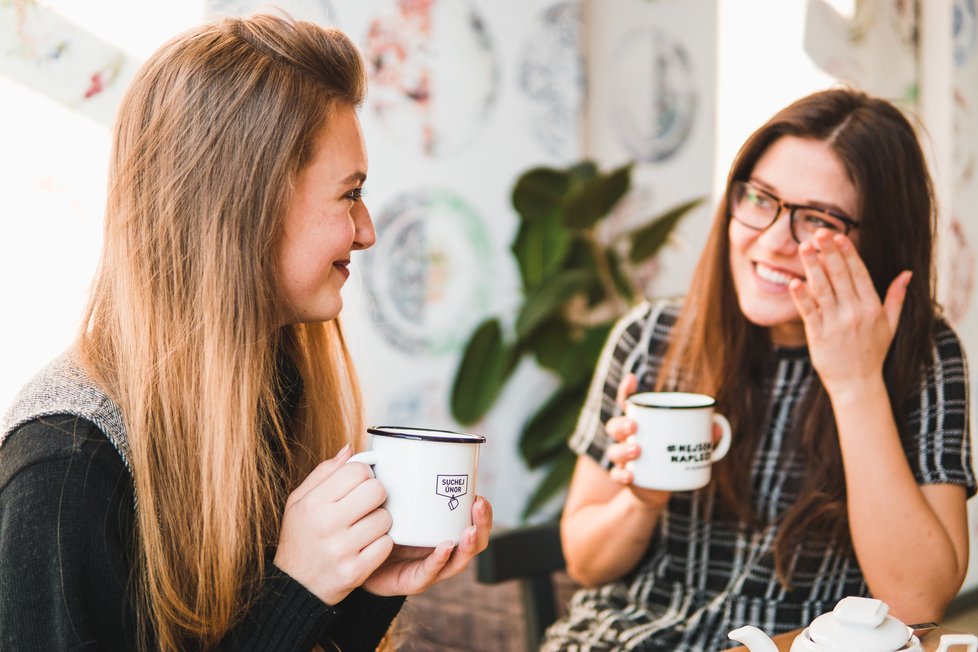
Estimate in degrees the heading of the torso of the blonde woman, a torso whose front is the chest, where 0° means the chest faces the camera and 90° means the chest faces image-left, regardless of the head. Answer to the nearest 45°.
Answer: approximately 270°

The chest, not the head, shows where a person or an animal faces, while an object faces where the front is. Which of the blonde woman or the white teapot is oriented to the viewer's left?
the white teapot

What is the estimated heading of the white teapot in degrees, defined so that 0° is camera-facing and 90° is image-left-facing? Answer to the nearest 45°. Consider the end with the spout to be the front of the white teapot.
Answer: approximately 90°

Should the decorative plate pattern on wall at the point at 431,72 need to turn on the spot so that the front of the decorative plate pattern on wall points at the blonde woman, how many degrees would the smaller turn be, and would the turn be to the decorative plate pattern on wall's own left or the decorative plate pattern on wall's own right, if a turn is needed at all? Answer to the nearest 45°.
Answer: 0° — it already faces them

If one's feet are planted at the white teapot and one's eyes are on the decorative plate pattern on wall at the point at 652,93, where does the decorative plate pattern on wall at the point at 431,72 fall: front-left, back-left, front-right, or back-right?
front-left

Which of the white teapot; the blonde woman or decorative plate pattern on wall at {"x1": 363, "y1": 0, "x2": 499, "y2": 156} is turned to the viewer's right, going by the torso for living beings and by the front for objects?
the blonde woman

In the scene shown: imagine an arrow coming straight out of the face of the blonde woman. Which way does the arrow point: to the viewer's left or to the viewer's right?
to the viewer's right

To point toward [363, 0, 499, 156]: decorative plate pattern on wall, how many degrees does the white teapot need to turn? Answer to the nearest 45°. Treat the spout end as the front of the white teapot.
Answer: approximately 45° to its right

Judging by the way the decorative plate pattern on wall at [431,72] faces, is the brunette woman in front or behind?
in front

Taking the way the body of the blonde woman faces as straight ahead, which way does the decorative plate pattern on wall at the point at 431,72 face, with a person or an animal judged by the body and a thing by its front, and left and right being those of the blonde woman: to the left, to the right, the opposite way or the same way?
to the right

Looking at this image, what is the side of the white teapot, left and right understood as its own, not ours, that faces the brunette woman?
right

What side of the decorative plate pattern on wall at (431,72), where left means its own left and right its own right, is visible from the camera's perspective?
front
